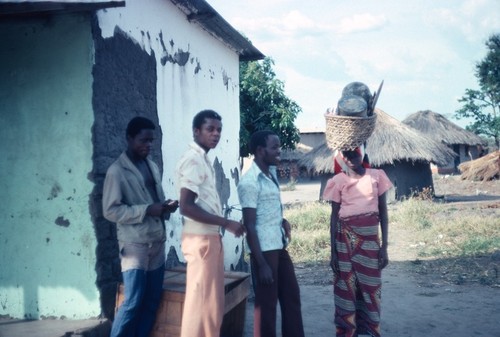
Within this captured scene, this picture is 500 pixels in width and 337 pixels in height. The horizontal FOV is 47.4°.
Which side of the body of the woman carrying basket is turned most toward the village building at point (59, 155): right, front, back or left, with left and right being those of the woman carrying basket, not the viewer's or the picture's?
right

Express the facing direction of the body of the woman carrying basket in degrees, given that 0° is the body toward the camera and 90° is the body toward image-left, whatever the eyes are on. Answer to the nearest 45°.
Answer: approximately 0°

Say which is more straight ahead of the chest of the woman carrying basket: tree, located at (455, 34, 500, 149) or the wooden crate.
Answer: the wooden crate

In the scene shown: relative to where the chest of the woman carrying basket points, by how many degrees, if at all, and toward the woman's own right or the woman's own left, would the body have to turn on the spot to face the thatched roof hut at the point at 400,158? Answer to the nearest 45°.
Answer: approximately 180°

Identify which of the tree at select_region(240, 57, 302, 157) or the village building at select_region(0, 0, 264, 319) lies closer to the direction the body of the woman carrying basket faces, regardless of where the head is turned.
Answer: the village building

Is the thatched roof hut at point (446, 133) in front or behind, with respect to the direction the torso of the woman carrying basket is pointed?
behind

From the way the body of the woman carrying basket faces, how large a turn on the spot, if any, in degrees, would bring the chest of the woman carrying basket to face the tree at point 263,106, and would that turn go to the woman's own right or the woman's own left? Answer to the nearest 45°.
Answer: approximately 180°

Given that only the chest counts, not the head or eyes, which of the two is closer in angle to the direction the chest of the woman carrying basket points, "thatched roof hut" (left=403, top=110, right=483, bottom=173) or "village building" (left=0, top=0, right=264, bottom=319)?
the village building

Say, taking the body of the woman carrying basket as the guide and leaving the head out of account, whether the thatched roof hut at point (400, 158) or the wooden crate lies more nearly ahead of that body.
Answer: the wooden crate
